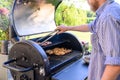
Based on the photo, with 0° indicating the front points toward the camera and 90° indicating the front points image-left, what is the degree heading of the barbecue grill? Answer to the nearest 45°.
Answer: approximately 315°

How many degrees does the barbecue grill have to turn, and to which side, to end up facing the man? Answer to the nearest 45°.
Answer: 0° — it already faces them

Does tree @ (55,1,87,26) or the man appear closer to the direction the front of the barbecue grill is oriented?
the man

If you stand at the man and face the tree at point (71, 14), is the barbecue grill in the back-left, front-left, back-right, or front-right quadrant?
front-left

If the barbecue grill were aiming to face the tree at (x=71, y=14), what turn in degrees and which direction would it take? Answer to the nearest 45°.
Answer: approximately 90° to its left

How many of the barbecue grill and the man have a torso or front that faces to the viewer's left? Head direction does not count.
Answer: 1

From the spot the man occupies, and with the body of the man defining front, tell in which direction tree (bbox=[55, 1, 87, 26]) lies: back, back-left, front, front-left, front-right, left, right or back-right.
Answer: right

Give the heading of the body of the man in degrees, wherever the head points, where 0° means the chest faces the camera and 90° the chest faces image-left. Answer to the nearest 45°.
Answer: approximately 90°
